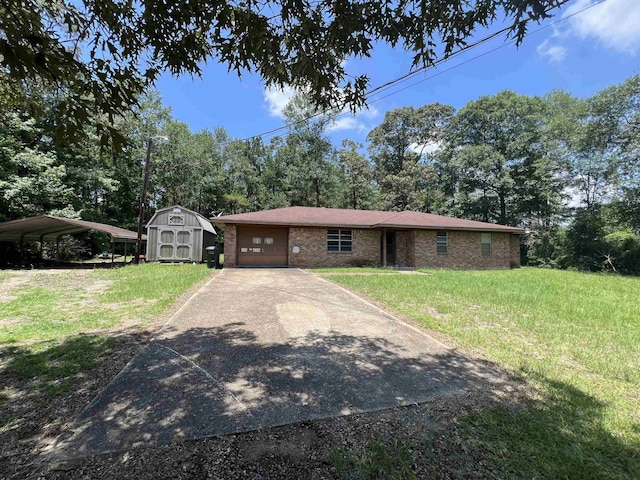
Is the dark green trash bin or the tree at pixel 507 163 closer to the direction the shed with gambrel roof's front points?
the dark green trash bin

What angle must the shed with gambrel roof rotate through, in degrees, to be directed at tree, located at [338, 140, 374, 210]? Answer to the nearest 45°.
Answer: approximately 90° to its left

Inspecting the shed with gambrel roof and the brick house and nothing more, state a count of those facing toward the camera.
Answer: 2

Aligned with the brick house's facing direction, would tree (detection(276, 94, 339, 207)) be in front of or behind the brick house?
behind

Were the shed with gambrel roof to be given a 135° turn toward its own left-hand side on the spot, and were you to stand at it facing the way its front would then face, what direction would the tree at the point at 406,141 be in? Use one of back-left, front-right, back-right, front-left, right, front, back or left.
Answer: front-right

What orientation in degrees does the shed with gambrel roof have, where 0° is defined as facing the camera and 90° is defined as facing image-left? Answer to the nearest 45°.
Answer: approximately 0°

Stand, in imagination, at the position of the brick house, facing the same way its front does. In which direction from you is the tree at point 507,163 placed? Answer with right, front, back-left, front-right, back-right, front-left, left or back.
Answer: back-left

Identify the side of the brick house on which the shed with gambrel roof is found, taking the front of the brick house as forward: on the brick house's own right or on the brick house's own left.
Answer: on the brick house's own right

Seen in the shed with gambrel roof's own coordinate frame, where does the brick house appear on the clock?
The brick house is roughly at 10 o'clock from the shed with gambrel roof.

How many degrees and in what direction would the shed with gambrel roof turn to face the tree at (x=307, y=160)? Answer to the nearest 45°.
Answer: approximately 135° to its left

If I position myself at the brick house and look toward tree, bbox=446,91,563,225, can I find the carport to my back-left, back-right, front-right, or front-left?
back-left

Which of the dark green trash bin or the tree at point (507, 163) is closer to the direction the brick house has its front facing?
the dark green trash bin

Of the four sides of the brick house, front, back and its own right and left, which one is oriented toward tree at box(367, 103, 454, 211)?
back
